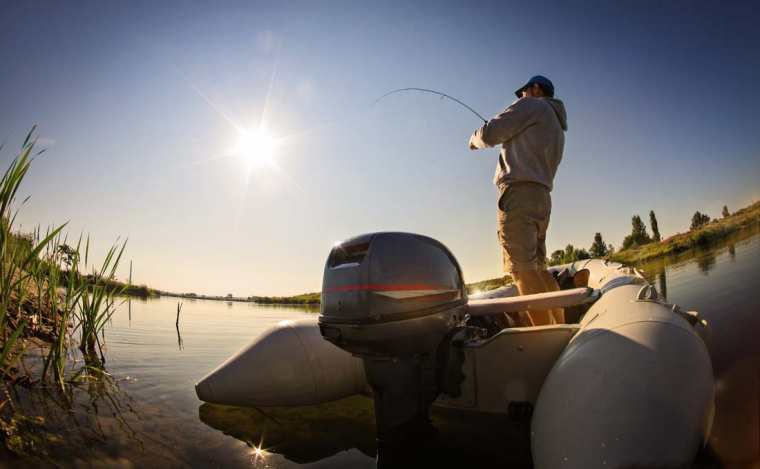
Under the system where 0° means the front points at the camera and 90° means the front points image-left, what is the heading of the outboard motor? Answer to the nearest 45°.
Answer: approximately 225°

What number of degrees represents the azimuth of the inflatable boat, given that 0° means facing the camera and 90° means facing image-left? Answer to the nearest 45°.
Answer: approximately 225°

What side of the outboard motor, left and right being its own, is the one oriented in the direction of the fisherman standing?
front
